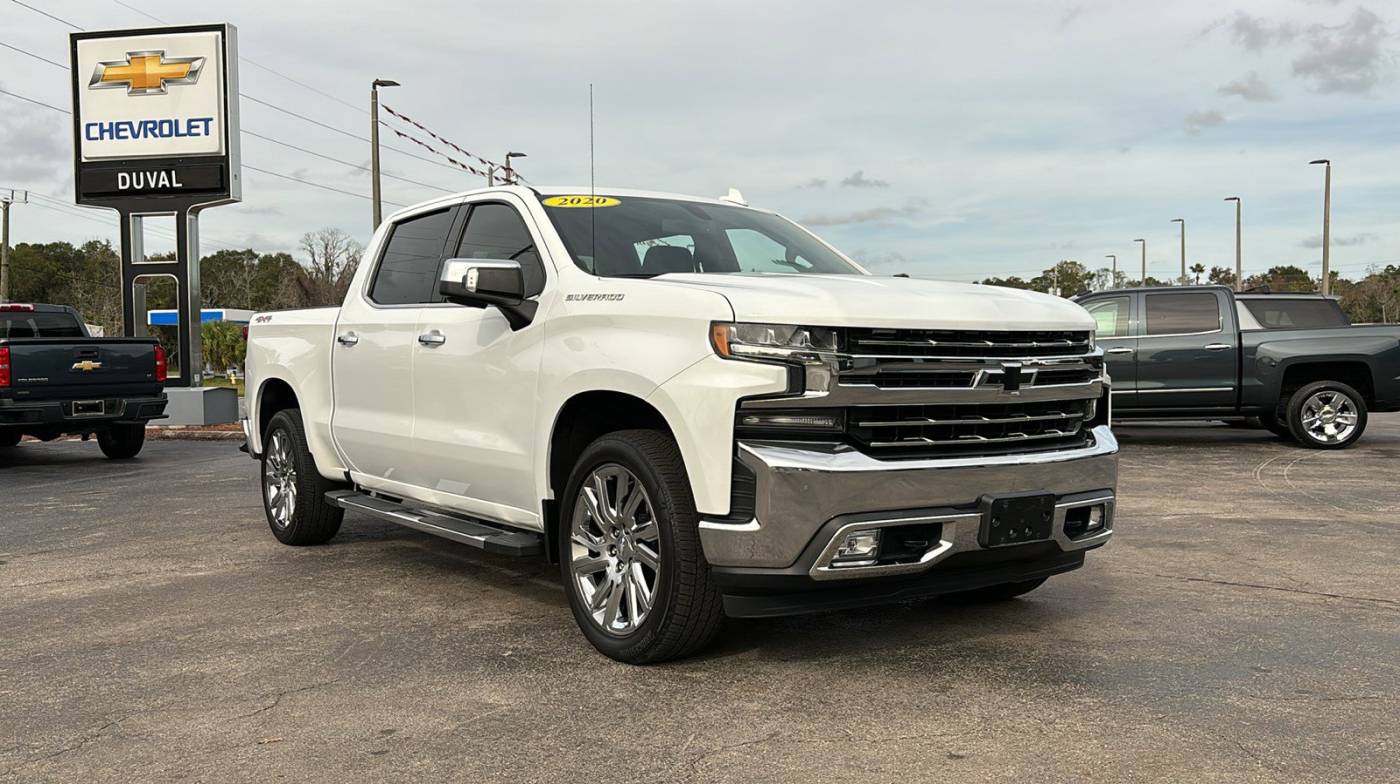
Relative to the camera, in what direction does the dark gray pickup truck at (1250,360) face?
facing to the left of the viewer

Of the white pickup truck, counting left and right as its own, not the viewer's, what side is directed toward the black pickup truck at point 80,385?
back

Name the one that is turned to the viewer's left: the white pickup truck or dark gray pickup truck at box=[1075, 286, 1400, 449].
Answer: the dark gray pickup truck

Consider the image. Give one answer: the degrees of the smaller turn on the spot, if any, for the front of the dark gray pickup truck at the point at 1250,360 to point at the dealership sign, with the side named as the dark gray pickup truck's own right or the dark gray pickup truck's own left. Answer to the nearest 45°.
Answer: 0° — it already faces it

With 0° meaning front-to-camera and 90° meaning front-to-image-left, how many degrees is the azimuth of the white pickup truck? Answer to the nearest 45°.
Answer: approximately 315°

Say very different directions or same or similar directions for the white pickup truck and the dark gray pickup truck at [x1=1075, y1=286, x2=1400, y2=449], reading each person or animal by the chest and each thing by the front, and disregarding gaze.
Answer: very different directions

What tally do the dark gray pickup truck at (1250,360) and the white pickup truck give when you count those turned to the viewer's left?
1

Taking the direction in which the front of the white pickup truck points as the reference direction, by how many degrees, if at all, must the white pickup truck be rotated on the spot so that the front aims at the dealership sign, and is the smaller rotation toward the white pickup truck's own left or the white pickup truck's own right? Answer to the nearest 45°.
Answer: approximately 180°

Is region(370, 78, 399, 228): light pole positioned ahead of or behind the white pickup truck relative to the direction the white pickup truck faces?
behind

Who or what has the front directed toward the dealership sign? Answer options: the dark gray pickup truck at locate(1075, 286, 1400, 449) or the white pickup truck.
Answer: the dark gray pickup truck
